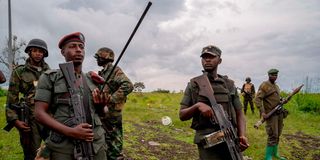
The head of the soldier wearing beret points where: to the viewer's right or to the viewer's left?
to the viewer's right

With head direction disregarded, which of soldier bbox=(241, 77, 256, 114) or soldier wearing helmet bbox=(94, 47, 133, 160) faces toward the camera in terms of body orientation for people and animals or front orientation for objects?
the soldier

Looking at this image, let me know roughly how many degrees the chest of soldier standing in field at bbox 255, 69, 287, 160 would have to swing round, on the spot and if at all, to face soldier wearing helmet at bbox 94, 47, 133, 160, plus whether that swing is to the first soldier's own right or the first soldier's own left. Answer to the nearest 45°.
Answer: approximately 90° to the first soldier's own right

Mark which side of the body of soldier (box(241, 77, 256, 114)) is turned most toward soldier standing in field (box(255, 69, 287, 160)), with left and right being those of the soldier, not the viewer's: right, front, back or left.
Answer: front

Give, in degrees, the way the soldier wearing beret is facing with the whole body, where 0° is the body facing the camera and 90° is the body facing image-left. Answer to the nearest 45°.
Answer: approximately 315°

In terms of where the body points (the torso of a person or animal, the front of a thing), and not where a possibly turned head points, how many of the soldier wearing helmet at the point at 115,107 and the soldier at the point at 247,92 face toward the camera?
1

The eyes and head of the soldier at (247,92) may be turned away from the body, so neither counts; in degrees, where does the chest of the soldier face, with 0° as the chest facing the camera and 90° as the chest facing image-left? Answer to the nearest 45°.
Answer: approximately 0°

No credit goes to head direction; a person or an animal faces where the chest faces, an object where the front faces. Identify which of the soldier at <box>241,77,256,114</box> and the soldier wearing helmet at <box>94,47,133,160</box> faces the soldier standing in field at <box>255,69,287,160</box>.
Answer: the soldier

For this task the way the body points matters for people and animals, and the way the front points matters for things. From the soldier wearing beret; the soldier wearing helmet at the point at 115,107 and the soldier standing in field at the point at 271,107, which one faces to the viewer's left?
the soldier wearing helmet

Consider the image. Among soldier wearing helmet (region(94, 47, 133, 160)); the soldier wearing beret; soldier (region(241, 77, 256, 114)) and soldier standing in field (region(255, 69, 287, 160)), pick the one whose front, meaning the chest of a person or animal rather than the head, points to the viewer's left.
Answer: the soldier wearing helmet

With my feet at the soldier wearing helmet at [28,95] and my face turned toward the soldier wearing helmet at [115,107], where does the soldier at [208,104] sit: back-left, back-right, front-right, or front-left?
front-right
